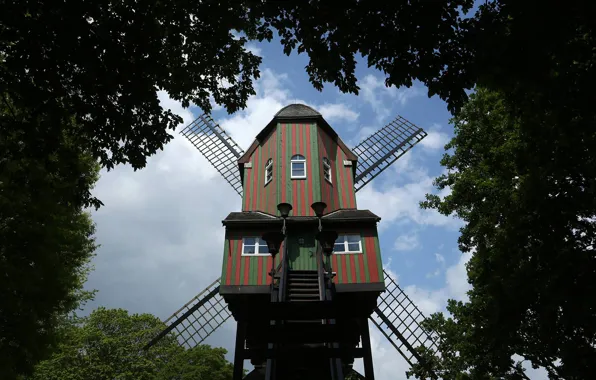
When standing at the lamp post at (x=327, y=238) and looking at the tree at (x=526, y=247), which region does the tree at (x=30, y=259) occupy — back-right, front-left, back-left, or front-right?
back-right
